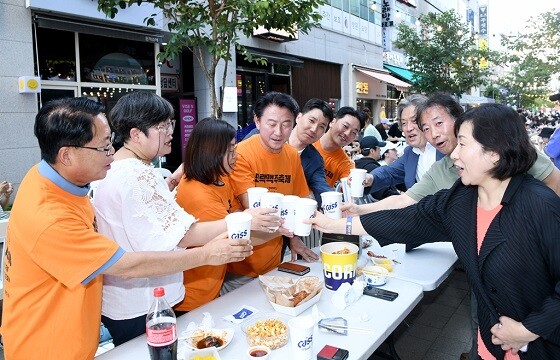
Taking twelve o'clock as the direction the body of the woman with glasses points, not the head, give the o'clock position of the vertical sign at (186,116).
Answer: The vertical sign is roughly at 9 o'clock from the woman with glasses.

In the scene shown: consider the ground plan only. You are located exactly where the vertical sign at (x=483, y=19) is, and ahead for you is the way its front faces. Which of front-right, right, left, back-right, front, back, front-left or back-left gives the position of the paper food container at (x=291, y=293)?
front

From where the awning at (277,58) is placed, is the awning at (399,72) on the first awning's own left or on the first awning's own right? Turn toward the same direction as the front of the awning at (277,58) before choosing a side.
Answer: on the first awning's own left

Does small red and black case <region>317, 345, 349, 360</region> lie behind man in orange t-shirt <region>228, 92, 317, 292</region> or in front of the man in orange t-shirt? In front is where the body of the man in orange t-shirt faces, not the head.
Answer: in front

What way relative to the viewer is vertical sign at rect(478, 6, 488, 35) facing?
toward the camera

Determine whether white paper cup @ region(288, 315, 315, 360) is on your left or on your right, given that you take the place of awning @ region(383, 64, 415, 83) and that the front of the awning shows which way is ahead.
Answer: on your right

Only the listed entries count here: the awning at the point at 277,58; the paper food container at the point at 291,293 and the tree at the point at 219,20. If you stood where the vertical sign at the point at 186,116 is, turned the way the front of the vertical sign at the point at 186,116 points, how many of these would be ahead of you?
2

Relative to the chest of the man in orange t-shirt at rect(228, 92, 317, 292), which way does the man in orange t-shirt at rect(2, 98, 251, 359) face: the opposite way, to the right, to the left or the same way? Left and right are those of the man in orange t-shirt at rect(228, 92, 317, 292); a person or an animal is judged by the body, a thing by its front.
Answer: to the left

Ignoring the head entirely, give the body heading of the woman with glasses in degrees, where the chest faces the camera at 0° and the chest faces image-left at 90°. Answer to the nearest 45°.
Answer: approximately 270°

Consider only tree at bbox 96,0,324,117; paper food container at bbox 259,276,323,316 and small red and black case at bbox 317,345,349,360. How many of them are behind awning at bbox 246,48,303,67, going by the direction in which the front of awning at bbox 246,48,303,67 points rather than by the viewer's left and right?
0

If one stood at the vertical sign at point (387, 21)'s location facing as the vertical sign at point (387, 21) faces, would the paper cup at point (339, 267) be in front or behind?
in front

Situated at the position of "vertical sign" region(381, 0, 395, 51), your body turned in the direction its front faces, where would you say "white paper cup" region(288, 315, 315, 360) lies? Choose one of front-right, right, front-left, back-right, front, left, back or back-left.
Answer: front

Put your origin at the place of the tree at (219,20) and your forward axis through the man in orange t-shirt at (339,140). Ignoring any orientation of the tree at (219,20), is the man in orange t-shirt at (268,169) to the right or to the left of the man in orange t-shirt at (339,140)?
right

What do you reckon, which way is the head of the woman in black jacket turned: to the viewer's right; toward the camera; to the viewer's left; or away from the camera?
to the viewer's left

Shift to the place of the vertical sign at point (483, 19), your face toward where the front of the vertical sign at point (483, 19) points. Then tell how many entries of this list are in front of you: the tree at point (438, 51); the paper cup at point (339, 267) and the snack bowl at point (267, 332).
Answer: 3
